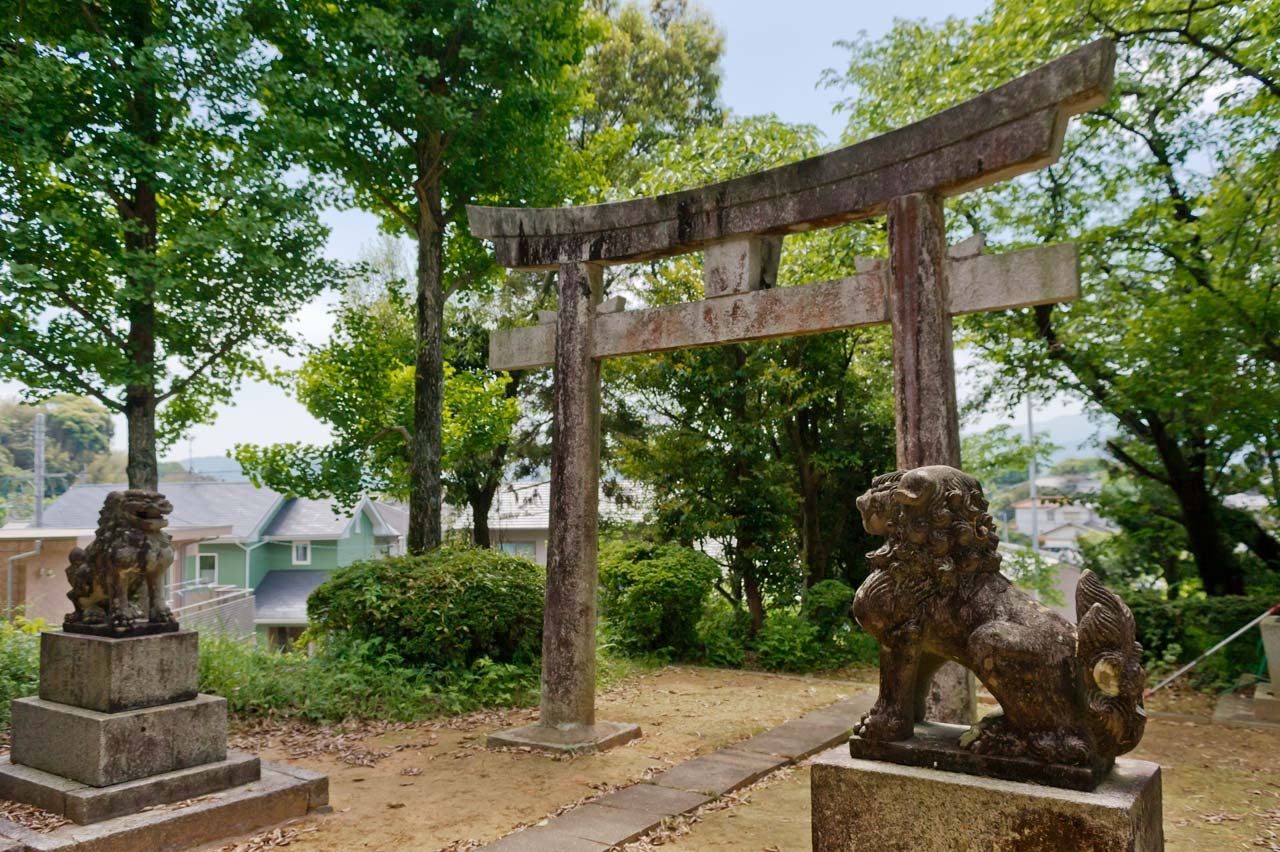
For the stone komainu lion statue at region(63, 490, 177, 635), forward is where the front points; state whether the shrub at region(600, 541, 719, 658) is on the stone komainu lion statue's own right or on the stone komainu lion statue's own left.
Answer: on the stone komainu lion statue's own left

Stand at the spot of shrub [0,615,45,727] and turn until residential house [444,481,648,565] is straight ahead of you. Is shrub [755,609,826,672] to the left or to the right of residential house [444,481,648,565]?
right

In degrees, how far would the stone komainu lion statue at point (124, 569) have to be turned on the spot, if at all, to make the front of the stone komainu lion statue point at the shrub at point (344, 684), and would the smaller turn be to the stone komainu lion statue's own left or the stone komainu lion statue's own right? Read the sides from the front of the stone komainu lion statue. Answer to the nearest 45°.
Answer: approximately 90° to the stone komainu lion statue's own left

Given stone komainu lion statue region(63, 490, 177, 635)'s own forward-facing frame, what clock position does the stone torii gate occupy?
The stone torii gate is roughly at 11 o'clock from the stone komainu lion statue.

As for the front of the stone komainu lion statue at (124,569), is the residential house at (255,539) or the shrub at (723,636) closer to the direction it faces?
the shrub

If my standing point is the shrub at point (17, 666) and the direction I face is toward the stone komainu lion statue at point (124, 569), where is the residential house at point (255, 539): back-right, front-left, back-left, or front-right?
back-left

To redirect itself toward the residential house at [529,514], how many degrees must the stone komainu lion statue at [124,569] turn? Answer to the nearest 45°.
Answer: approximately 90° to its left

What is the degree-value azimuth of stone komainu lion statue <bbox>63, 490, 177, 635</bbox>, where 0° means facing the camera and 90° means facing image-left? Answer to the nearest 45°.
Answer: approximately 315°

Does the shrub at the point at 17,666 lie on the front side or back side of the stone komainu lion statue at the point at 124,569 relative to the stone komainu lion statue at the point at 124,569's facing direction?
on the back side
